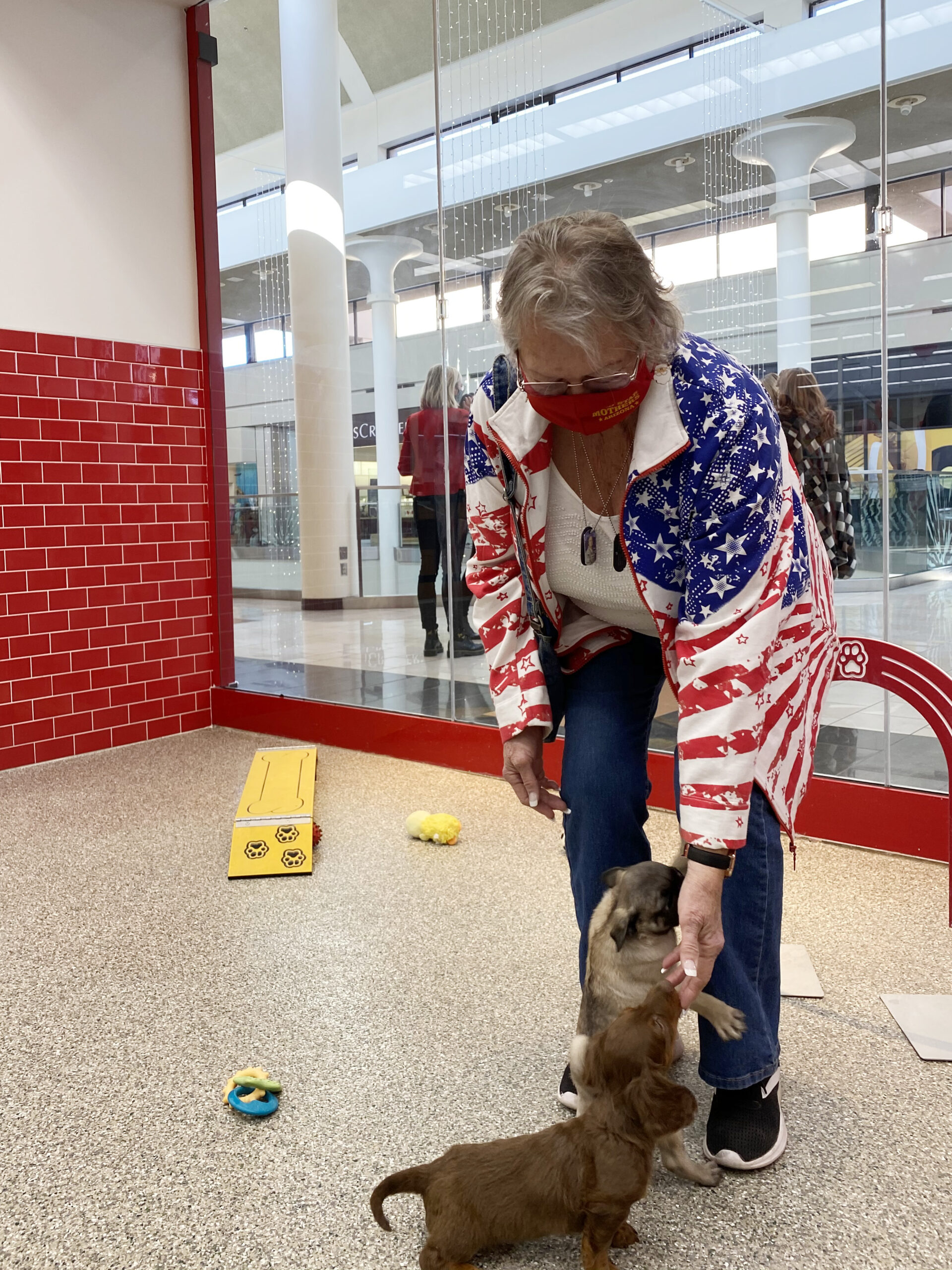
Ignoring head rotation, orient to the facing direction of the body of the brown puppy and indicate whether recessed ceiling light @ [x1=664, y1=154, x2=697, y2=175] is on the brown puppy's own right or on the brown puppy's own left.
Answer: on the brown puppy's own left

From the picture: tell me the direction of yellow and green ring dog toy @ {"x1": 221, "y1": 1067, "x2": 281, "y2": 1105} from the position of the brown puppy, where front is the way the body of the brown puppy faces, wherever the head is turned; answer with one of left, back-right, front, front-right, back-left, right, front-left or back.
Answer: back-left

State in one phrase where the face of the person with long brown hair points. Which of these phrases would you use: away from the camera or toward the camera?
away from the camera

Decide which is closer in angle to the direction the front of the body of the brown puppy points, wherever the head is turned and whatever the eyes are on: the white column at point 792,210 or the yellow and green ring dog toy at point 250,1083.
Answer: the white column

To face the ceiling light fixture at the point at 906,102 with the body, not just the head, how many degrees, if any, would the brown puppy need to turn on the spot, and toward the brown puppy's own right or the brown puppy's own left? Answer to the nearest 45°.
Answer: approximately 45° to the brown puppy's own left

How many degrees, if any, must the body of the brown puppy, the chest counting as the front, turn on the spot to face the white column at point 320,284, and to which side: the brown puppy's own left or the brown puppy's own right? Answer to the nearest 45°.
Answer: approximately 90° to the brown puppy's own left

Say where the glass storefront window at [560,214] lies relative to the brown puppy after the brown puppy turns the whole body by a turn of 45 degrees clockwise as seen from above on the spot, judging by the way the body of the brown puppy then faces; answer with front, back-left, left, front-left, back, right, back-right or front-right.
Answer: back-left

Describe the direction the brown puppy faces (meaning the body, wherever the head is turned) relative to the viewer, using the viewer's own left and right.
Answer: facing to the right of the viewer

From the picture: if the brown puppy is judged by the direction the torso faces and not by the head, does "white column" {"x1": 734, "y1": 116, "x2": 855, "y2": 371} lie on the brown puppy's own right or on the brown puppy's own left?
on the brown puppy's own left

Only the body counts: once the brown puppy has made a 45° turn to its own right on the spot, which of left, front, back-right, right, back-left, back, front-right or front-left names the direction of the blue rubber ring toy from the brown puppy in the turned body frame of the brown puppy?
back

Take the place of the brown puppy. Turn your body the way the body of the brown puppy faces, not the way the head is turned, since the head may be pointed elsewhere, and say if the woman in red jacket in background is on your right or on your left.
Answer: on your left

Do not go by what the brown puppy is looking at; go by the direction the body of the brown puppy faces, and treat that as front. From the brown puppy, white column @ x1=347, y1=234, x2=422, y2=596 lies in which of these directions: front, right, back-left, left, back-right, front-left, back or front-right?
left
